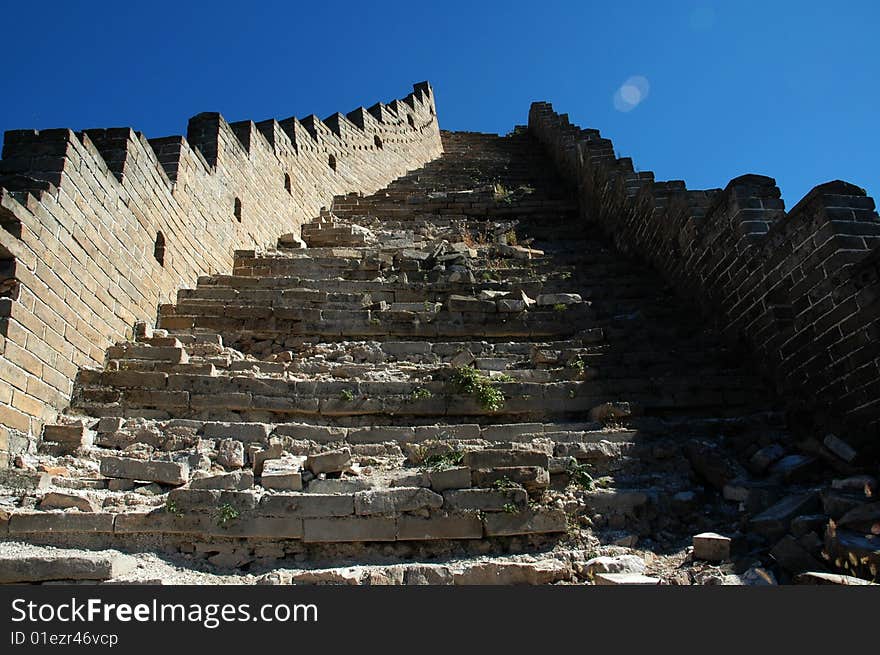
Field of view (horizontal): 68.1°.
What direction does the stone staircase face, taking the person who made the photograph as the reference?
facing the viewer

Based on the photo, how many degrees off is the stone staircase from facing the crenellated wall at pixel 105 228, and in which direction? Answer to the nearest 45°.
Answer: approximately 90° to its right

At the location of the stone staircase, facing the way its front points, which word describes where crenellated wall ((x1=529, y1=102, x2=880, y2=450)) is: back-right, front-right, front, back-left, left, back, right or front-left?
left
